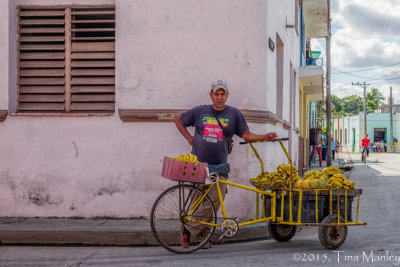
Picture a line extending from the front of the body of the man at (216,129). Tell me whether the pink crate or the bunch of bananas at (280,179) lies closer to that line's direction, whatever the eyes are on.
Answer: the pink crate

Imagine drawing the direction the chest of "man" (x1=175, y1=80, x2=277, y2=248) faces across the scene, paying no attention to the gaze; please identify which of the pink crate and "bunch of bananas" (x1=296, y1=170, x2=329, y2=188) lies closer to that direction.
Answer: the pink crate

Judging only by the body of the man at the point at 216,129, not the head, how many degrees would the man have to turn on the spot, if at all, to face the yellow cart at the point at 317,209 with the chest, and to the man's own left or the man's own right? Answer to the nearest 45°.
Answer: approximately 90° to the man's own left

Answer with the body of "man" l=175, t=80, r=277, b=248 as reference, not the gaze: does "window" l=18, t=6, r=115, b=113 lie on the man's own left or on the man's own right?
on the man's own right

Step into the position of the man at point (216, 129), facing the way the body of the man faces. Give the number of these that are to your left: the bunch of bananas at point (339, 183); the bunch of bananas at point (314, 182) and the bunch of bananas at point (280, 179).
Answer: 3

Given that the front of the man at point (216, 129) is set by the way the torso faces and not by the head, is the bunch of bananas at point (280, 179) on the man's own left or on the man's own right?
on the man's own left

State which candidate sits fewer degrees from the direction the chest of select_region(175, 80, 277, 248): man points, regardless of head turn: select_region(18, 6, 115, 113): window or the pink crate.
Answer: the pink crate

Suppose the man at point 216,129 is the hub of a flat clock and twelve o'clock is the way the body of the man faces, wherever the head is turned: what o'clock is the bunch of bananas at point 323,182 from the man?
The bunch of bananas is roughly at 9 o'clock from the man.

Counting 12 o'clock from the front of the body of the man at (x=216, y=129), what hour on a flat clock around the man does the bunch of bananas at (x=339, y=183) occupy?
The bunch of bananas is roughly at 9 o'clock from the man.

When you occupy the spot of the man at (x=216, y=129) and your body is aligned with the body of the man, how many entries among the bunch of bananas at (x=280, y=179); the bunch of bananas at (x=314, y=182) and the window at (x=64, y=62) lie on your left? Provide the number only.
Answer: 2

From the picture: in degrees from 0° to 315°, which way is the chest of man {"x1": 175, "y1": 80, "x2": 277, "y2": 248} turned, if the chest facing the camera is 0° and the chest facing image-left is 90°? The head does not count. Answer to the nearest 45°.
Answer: approximately 0°

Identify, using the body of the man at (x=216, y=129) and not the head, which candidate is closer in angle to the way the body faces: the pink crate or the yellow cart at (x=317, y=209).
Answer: the pink crate
